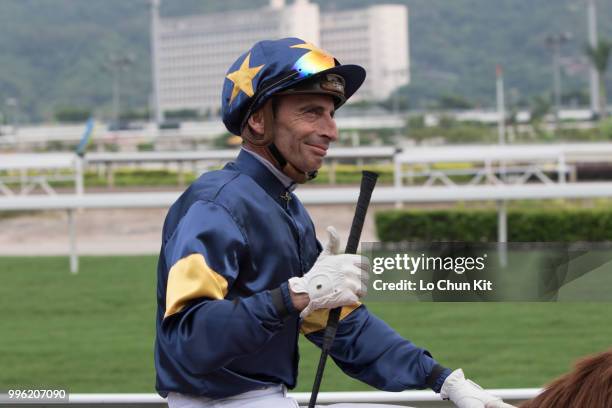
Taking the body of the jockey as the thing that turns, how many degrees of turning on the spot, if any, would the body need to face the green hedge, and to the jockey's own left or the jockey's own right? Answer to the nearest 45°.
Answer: approximately 135° to the jockey's own left

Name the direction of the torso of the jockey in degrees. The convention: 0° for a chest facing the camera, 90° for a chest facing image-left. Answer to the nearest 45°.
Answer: approximately 315°

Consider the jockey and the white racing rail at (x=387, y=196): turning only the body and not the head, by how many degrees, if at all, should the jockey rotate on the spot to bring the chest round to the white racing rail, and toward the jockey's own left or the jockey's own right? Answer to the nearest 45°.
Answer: approximately 135° to the jockey's own left
